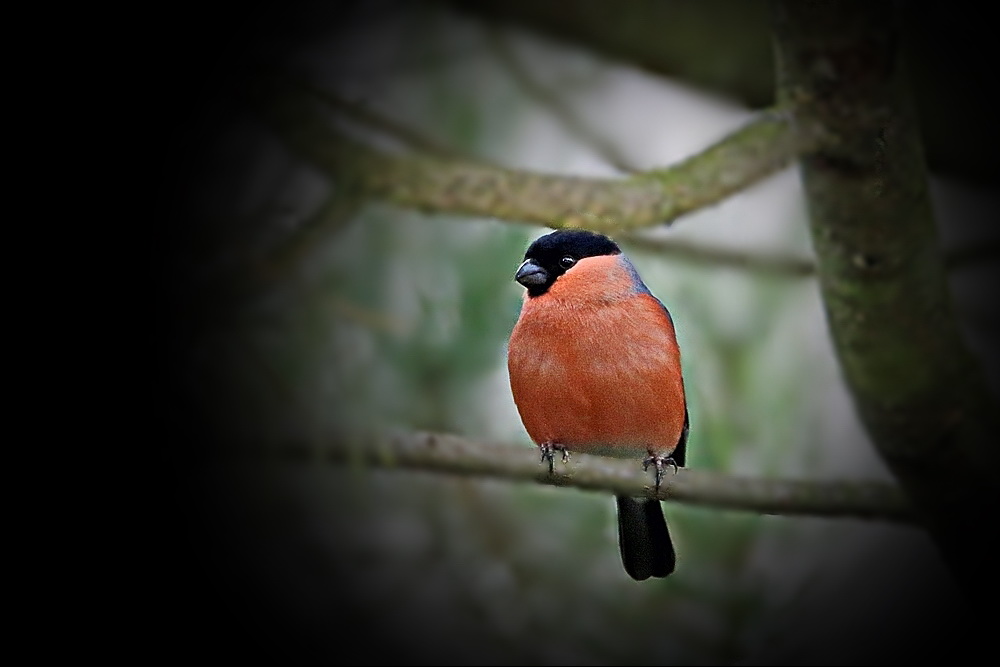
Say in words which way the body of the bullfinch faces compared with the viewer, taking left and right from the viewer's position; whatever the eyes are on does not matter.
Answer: facing the viewer and to the left of the viewer

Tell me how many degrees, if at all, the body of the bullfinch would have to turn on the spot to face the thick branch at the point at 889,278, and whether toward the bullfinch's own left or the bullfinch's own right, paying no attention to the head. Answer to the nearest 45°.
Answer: approximately 135° to the bullfinch's own left
